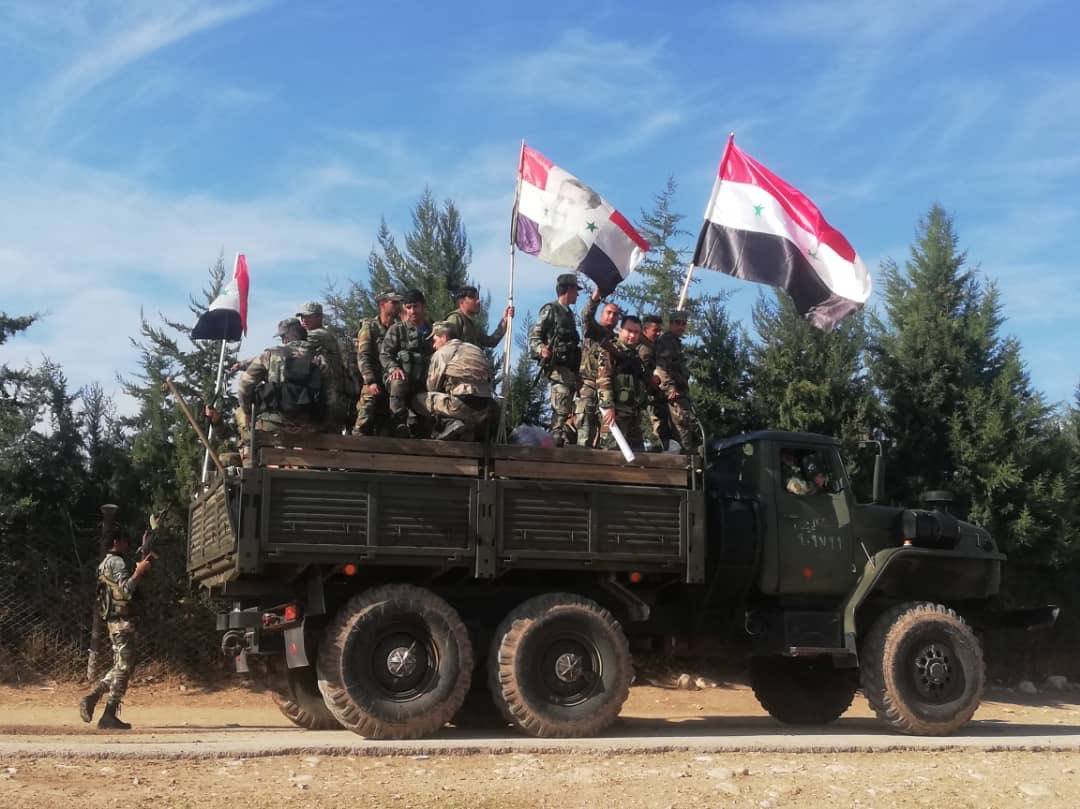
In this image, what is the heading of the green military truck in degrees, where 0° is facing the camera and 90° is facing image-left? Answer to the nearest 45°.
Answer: approximately 270°

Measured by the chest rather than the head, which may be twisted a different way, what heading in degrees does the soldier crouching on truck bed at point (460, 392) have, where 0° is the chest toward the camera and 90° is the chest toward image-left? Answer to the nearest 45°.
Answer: approximately 135°

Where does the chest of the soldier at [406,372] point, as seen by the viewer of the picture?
toward the camera

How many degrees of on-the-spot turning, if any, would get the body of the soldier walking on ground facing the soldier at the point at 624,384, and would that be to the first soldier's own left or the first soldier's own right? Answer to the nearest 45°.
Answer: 0° — they already face them

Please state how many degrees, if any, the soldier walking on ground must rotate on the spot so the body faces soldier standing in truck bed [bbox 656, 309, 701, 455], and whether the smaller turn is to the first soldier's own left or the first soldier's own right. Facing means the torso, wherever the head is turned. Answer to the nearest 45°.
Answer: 0° — they already face them

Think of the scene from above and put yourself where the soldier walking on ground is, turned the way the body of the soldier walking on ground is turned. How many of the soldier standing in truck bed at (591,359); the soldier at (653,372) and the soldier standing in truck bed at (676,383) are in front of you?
3

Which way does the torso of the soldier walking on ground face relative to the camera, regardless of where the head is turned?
to the viewer's right
